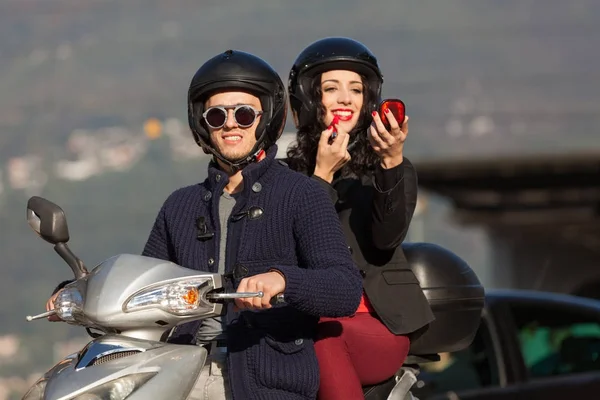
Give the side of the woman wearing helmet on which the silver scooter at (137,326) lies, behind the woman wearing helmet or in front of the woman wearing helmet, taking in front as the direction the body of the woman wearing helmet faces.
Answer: in front

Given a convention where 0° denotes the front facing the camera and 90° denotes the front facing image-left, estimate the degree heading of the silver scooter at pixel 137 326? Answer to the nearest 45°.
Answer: approximately 45°

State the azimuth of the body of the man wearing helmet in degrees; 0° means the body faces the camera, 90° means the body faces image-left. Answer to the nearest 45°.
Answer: approximately 45°
